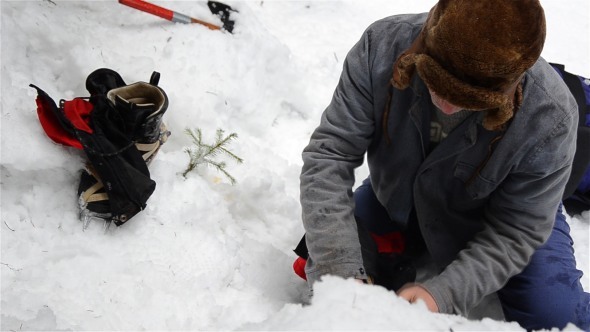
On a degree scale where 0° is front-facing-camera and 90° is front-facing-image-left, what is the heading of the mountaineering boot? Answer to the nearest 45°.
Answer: approximately 45°

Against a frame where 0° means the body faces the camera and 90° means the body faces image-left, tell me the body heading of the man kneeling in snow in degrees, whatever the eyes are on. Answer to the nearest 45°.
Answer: approximately 45°

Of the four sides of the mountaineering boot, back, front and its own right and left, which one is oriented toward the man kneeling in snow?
left

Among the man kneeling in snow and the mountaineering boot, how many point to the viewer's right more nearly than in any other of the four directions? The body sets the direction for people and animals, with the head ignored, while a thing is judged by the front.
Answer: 0

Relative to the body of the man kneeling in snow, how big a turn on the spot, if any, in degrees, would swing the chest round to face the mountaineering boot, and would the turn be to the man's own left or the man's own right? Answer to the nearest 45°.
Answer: approximately 45° to the man's own right

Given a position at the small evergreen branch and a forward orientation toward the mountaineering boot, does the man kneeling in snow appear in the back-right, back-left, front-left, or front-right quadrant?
back-left
